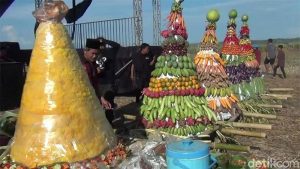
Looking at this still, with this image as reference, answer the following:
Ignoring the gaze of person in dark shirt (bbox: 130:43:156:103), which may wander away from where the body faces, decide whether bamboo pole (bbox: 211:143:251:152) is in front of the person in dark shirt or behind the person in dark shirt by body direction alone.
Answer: in front

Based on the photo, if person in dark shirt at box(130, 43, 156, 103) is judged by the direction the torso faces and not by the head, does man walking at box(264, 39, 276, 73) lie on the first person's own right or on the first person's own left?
on the first person's own left

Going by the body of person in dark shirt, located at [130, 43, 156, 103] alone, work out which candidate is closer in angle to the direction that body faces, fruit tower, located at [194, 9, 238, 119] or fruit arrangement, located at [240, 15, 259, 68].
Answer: the fruit tower

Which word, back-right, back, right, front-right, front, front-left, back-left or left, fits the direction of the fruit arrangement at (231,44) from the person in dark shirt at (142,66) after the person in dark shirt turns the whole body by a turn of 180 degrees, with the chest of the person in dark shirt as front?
back-right

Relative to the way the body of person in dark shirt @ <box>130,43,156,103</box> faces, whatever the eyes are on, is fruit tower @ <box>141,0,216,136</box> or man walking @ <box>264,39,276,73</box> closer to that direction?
the fruit tower

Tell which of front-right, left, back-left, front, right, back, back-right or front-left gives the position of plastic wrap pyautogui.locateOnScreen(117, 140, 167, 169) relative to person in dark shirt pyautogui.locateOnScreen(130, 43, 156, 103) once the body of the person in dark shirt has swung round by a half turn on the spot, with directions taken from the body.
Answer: back-left

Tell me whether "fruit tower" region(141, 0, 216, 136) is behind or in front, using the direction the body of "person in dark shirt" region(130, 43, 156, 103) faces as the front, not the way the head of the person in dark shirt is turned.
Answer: in front

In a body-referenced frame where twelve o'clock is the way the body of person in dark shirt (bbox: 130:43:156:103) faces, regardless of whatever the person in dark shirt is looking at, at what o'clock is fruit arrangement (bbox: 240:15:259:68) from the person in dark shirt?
The fruit arrangement is roughly at 10 o'clock from the person in dark shirt.

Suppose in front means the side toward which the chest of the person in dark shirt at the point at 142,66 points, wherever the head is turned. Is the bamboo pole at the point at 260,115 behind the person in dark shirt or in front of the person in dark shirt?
in front

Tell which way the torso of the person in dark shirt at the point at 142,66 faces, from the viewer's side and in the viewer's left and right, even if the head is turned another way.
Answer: facing the viewer and to the right of the viewer
